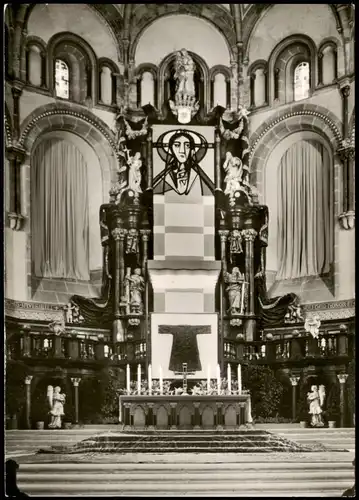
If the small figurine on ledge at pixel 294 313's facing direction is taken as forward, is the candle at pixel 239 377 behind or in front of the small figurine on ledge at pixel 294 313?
in front

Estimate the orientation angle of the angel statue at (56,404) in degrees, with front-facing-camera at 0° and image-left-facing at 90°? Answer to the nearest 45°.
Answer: approximately 315°

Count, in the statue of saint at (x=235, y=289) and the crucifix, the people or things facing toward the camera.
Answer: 2

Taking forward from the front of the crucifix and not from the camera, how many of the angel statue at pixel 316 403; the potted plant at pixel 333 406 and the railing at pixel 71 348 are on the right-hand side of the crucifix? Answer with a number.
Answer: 1

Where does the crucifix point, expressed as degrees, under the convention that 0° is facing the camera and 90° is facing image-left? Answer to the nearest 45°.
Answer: approximately 0°

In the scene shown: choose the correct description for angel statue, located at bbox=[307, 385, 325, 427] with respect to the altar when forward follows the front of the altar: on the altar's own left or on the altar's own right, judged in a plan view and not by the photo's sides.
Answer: on the altar's own left

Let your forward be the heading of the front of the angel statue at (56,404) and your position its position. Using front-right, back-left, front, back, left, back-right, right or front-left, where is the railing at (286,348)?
front-left

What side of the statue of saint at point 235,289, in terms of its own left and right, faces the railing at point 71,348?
right

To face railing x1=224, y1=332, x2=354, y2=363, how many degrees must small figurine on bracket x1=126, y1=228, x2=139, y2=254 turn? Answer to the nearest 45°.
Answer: approximately 90° to its left

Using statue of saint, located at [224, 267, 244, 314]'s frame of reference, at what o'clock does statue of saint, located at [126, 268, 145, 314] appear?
statue of saint, located at [126, 268, 145, 314] is roughly at 3 o'clock from statue of saint, located at [224, 267, 244, 314].
